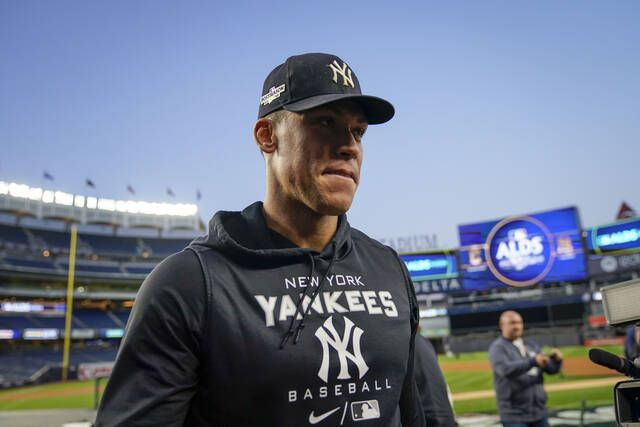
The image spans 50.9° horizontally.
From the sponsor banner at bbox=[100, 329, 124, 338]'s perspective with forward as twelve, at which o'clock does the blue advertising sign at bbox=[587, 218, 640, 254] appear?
The blue advertising sign is roughly at 11 o'clock from the sponsor banner.

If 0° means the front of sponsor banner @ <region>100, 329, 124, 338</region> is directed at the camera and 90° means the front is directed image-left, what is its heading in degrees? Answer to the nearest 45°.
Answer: approximately 0°

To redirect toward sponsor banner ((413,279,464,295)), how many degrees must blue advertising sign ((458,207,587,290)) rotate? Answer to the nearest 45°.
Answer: approximately 135° to its right

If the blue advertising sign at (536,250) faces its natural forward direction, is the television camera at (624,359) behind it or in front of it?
in front

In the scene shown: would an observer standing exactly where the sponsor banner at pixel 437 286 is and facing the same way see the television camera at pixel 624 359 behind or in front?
in front

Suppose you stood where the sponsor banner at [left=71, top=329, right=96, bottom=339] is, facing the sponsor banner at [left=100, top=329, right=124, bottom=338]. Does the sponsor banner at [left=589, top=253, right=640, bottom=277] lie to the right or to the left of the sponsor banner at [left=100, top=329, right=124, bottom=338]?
right

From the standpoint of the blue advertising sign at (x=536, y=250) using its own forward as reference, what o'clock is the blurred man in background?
The blurred man in background is roughly at 12 o'clock from the blue advertising sign.

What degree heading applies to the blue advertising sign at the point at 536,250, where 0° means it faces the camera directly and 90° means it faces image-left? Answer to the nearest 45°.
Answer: approximately 0°
